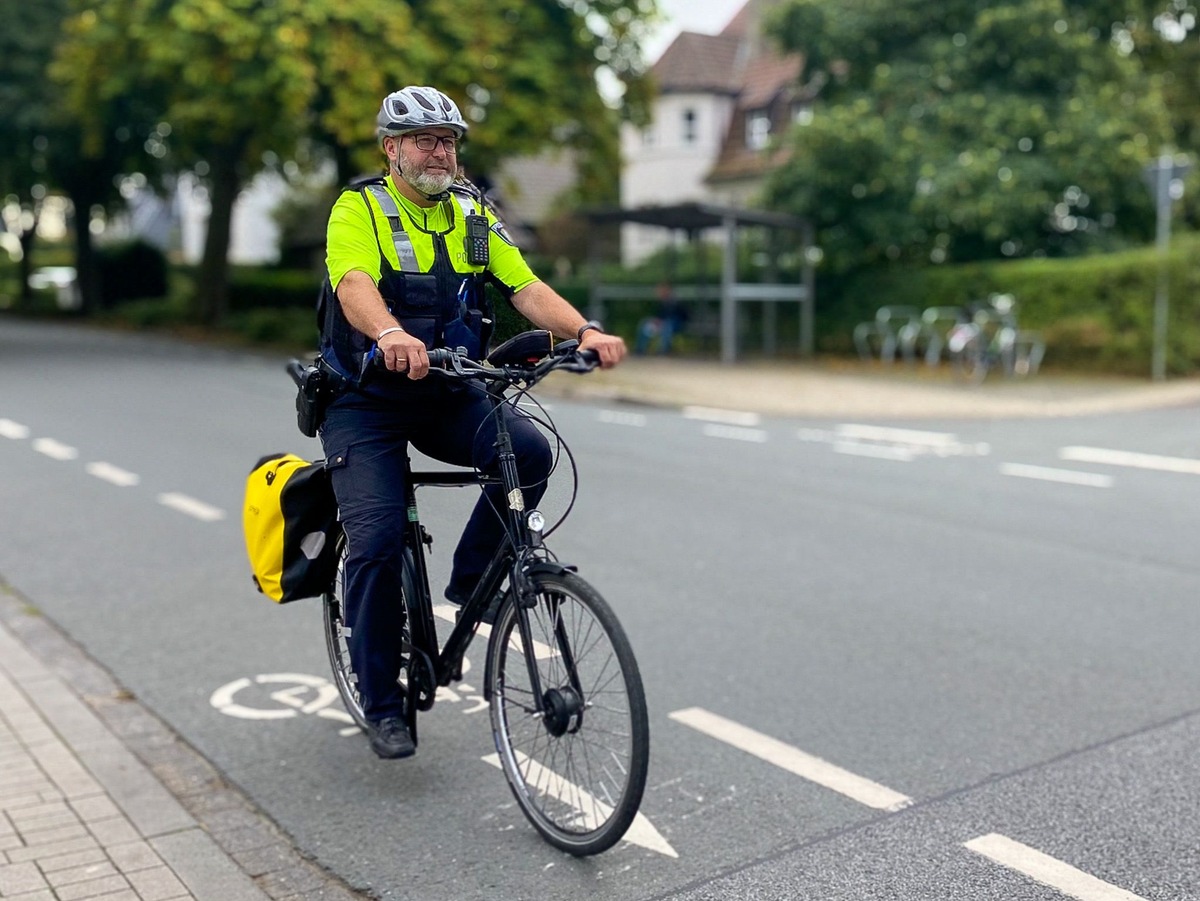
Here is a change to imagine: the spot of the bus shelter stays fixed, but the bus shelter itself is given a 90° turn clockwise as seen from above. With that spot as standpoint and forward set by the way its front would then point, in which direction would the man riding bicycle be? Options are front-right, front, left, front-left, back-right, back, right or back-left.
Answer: back-left

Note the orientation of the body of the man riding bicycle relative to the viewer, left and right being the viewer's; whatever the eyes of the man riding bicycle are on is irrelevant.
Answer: facing the viewer and to the right of the viewer

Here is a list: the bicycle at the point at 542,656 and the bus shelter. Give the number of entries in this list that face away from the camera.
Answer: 0

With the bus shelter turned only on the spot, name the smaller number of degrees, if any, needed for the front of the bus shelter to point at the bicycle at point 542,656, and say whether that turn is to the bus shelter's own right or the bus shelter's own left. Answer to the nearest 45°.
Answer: approximately 45° to the bus shelter's own left

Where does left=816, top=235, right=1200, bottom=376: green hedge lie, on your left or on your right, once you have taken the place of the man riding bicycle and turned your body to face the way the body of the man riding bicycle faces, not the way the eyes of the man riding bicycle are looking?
on your left

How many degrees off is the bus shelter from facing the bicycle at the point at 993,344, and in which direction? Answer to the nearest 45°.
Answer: approximately 90° to its left

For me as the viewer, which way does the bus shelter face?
facing the viewer and to the left of the viewer

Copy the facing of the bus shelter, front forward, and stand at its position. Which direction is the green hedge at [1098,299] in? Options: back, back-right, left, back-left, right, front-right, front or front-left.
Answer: left

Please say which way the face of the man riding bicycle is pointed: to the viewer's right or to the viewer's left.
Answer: to the viewer's right
